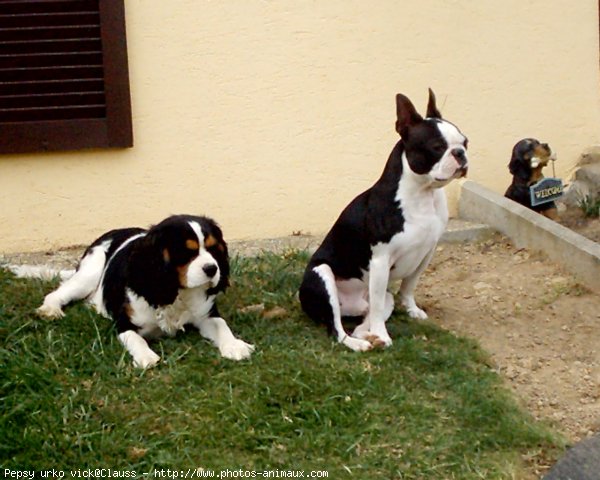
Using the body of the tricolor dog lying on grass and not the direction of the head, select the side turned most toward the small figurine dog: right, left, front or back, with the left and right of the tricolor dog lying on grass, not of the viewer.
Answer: left

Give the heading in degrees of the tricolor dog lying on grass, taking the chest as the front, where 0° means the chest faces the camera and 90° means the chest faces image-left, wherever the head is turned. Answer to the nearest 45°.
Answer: approximately 315°

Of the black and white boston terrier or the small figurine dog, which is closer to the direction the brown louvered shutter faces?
the black and white boston terrier

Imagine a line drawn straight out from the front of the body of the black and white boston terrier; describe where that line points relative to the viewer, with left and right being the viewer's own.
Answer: facing the viewer and to the right of the viewer

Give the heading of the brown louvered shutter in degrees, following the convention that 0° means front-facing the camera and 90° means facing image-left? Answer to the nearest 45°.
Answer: approximately 0°

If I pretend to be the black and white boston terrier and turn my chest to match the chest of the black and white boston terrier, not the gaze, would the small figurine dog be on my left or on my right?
on my left

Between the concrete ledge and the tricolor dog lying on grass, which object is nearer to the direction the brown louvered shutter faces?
the tricolor dog lying on grass

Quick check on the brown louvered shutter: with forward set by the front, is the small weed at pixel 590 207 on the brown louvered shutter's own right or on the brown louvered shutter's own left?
on the brown louvered shutter's own left

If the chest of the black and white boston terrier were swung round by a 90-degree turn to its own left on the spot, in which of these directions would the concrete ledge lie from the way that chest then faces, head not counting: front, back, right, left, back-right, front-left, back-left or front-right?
front
